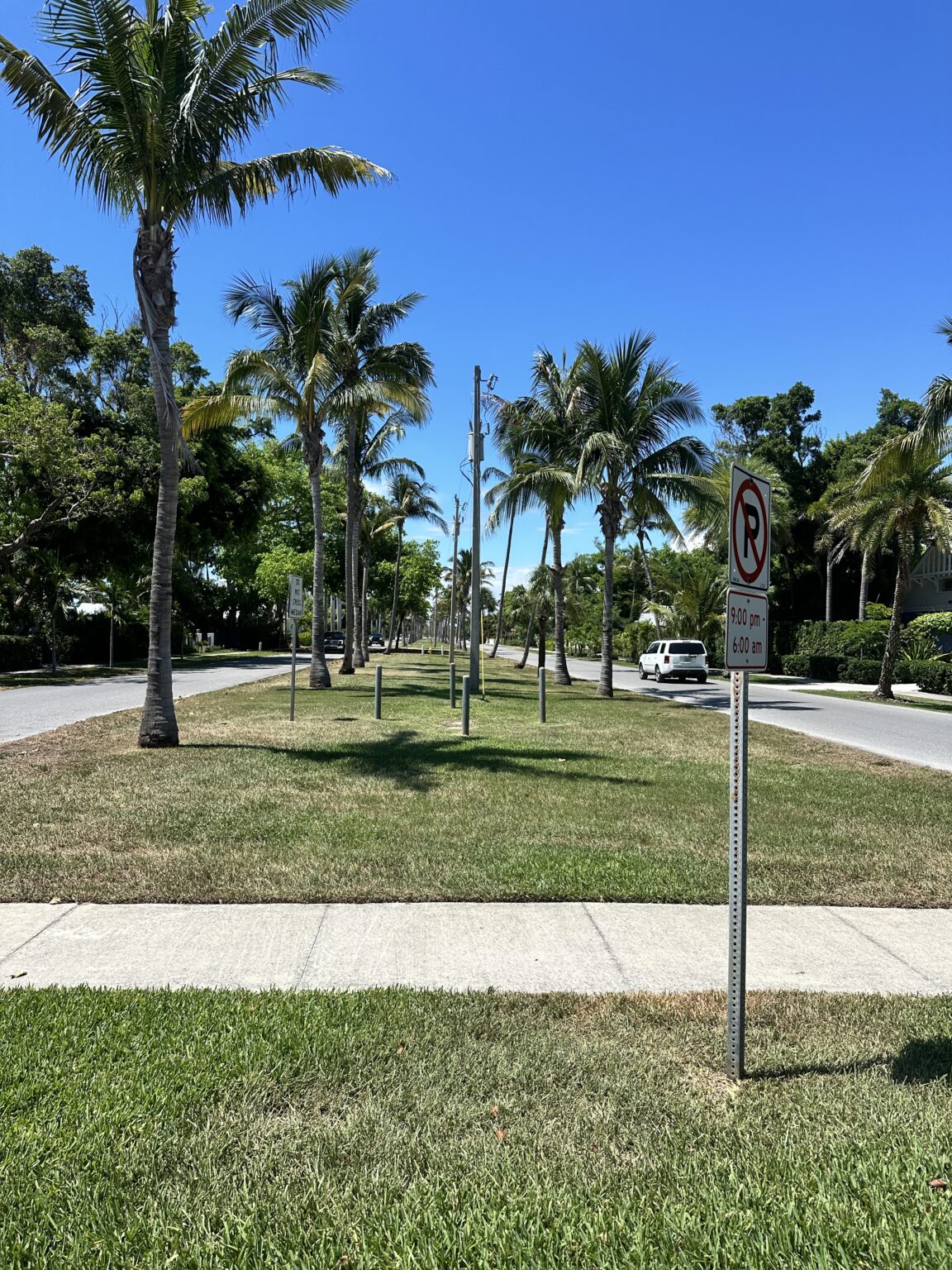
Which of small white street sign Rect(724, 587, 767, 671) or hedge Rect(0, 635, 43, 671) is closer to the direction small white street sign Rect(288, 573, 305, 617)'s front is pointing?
the small white street sign

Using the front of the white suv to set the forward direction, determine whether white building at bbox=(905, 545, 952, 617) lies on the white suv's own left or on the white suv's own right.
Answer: on the white suv's own right

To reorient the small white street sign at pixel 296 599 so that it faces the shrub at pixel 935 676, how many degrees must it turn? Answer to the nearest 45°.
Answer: approximately 90° to its left

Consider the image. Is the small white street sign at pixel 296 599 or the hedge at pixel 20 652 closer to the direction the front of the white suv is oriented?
the hedge

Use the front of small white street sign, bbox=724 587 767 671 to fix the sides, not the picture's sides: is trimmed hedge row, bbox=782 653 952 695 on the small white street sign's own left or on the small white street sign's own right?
on the small white street sign's own left

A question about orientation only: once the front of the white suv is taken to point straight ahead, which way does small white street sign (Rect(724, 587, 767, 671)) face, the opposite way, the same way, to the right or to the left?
the opposite way

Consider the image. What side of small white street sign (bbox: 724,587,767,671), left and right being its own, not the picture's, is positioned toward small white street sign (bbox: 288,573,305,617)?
back

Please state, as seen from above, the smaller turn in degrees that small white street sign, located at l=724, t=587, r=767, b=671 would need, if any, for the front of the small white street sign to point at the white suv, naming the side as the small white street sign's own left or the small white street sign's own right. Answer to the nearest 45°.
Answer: approximately 135° to the small white street sign's own left
